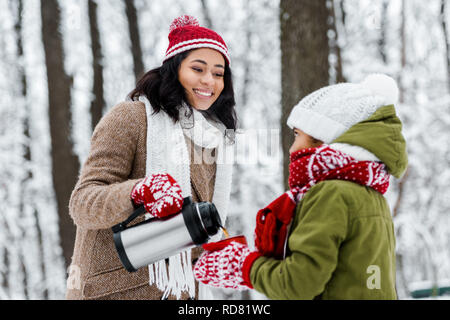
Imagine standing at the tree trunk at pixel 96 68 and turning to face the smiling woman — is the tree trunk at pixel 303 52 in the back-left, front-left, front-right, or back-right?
front-left

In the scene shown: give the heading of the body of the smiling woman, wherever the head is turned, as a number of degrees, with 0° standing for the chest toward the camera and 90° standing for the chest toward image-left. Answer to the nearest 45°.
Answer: approximately 315°

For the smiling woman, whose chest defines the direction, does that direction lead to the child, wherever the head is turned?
yes

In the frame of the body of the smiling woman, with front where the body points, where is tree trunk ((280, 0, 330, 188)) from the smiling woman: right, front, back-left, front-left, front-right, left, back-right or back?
left

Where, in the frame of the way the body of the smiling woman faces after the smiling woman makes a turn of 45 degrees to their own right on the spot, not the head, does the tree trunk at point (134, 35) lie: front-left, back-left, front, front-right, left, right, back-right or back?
back

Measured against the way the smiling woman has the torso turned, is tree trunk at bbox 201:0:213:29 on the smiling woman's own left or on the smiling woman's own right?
on the smiling woman's own left

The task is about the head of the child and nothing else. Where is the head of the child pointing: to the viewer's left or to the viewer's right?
to the viewer's left

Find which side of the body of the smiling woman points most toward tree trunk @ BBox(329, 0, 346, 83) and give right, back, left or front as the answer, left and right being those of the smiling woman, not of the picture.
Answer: left

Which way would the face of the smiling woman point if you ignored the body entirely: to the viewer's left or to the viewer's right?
to the viewer's right

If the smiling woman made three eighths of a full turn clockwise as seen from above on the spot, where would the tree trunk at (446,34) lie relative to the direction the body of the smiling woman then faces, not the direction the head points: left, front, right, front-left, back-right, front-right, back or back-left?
back-right

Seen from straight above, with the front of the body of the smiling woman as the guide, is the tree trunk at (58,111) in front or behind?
behind
